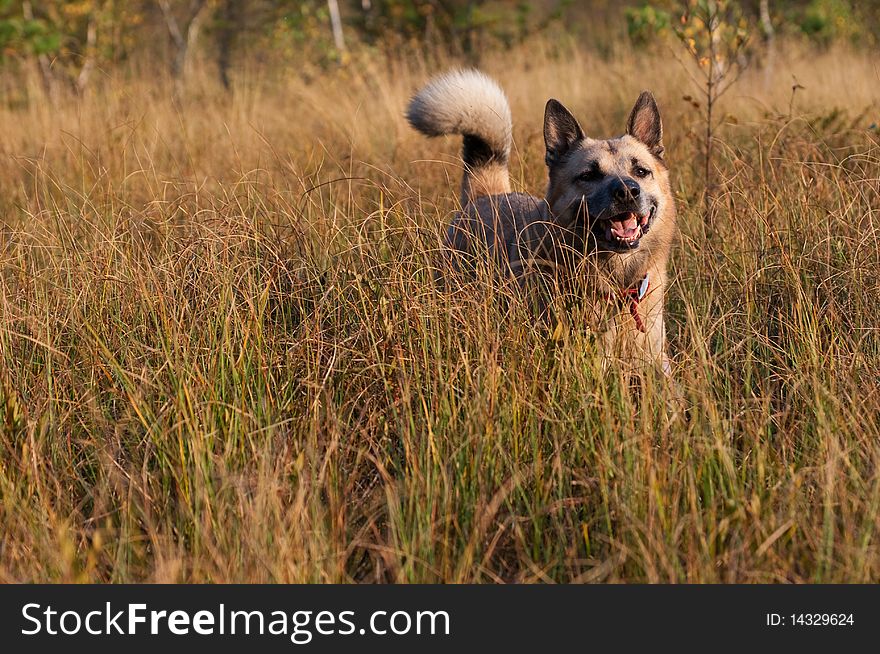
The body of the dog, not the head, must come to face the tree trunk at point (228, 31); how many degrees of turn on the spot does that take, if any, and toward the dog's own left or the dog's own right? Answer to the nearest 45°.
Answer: approximately 135° to the dog's own left

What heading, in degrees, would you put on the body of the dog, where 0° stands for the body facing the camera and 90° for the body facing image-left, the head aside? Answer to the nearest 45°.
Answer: approximately 315°
